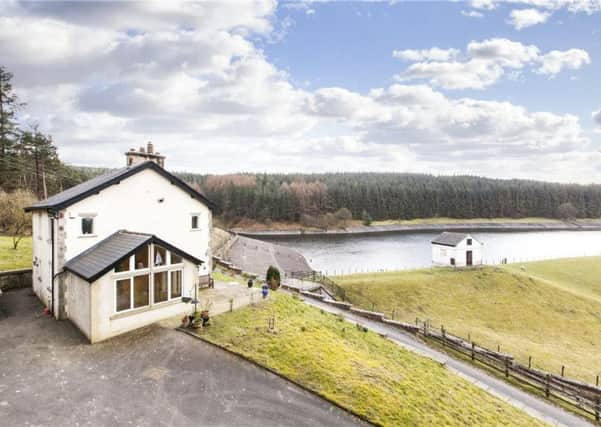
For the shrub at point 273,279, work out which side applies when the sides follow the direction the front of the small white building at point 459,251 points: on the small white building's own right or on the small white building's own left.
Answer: on the small white building's own right

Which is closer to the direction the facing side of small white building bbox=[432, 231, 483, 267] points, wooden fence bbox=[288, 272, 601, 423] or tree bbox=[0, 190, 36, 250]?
the wooden fence

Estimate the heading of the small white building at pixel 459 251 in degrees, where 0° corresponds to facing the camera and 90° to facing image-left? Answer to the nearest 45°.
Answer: approximately 315°

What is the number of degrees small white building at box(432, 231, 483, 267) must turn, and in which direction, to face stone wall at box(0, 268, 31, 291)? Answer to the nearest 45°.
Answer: approximately 90° to its right

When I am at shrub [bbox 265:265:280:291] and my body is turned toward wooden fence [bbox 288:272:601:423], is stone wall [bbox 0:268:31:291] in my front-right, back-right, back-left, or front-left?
back-right

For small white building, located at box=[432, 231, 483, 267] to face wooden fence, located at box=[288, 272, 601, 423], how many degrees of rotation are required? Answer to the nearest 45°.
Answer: approximately 45° to its right

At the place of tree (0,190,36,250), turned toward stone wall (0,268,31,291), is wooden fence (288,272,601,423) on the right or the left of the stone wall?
left

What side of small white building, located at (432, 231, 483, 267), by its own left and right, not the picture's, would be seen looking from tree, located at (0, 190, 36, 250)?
right
